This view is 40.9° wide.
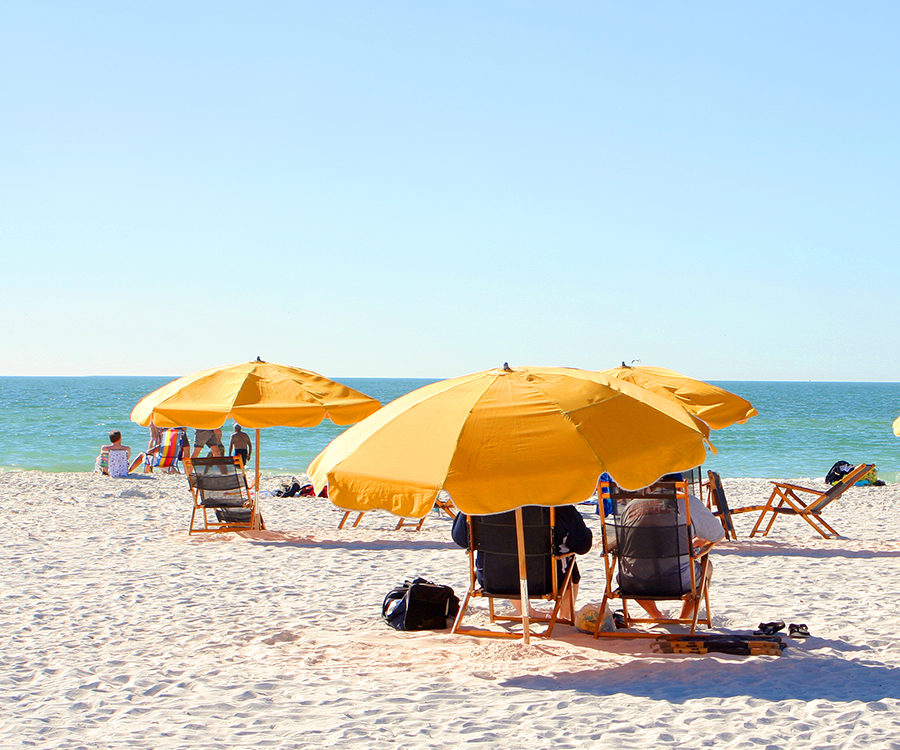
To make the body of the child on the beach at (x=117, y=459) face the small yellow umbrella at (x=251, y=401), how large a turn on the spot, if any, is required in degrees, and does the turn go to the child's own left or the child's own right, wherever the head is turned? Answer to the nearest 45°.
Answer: approximately 180°

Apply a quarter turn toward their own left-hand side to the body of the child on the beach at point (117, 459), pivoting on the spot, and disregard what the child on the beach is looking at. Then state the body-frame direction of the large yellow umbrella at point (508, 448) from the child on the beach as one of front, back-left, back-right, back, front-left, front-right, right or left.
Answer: left

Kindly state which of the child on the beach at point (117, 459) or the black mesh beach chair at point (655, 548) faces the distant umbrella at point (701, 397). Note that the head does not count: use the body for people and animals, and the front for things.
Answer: the black mesh beach chair

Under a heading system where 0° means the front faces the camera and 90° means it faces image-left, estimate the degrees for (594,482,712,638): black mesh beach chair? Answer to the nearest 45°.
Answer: approximately 180°

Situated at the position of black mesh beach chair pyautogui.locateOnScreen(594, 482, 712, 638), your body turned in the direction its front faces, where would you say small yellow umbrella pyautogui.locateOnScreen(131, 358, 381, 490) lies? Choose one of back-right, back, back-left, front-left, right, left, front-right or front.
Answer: front-left

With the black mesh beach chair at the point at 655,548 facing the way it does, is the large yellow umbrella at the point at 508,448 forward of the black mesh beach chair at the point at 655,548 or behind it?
behind

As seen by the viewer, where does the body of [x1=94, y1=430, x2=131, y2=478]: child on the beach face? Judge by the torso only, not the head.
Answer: away from the camera

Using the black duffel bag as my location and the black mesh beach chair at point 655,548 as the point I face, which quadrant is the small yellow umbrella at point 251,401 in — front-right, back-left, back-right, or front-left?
back-left
